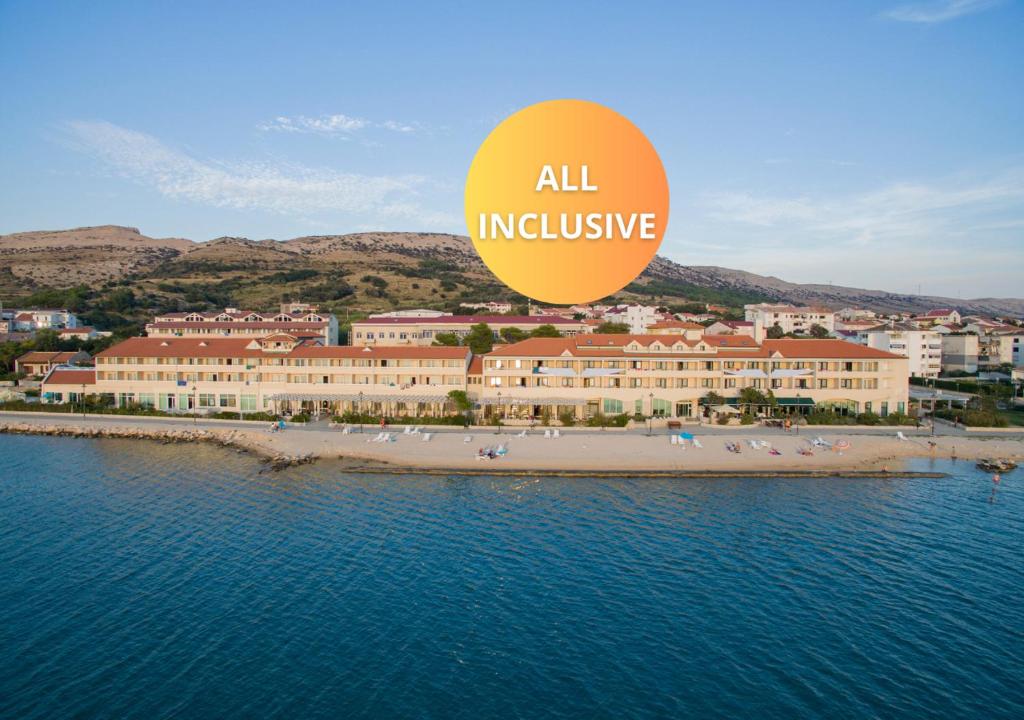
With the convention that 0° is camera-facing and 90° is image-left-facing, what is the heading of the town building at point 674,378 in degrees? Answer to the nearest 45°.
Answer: approximately 0°

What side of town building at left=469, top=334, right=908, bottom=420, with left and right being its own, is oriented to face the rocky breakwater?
right
